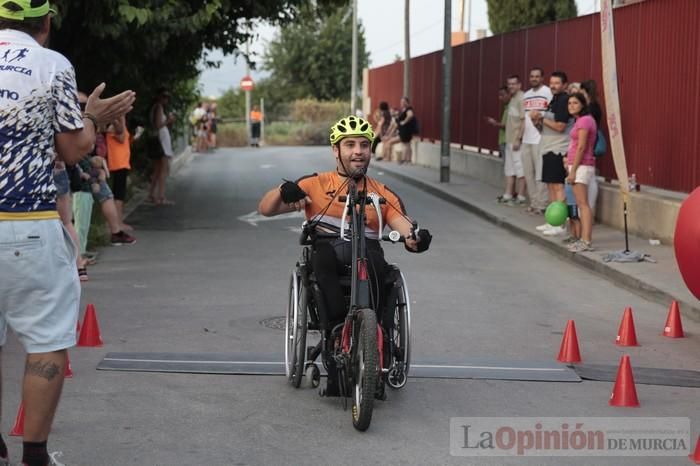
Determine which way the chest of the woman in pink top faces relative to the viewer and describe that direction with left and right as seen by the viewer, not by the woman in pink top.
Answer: facing to the left of the viewer

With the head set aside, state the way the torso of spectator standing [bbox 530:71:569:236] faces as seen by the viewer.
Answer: to the viewer's left

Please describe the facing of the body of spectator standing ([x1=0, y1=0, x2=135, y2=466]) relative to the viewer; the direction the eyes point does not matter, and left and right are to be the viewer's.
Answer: facing away from the viewer and to the right of the viewer

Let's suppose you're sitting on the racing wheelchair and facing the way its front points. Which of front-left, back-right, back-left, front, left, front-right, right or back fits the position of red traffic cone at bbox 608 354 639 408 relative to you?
left

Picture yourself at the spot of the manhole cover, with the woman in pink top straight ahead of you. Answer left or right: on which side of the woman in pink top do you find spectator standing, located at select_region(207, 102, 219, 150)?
left

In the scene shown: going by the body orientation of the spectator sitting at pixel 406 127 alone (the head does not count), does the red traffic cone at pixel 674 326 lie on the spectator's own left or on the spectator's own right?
on the spectator's own left

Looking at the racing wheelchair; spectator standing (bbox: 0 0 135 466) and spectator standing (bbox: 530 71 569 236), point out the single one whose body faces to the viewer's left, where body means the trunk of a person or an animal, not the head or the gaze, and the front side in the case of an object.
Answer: spectator standing (bbox: 530 71 569 236)

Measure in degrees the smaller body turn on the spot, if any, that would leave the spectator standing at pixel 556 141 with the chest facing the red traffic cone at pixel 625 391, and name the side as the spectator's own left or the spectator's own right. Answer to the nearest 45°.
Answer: approximately 90° to the spectator's own left

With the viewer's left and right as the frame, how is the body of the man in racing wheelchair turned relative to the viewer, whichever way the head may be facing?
facing the viewer

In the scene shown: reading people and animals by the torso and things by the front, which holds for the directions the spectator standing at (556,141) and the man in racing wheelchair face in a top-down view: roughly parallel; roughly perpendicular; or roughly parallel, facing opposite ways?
roughly perpendicular

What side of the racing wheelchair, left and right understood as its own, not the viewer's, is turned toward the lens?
front

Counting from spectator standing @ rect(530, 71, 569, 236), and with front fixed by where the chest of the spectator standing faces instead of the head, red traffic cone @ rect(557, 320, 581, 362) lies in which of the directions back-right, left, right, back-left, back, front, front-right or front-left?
left

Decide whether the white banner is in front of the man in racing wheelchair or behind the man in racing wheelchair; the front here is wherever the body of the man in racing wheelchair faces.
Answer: behind

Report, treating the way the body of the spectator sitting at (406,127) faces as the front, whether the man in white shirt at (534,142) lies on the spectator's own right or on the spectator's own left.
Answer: on the spectator's own left
